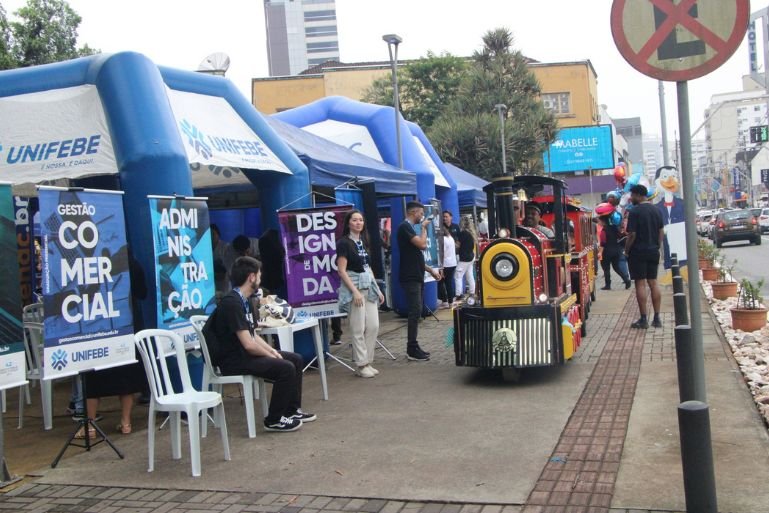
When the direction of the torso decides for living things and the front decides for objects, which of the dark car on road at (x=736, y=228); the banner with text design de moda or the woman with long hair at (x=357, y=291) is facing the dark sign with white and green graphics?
the dark car on road

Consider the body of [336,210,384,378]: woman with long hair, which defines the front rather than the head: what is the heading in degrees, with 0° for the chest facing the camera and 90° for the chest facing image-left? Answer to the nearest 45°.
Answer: approximately 315°

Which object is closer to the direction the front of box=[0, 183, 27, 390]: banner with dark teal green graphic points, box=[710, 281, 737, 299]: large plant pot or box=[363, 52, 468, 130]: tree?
the large plant pot

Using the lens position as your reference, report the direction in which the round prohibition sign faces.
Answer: facing the viewer

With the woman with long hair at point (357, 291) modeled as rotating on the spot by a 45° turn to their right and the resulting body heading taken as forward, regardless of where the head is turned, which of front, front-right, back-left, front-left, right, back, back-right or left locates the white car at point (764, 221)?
back-left

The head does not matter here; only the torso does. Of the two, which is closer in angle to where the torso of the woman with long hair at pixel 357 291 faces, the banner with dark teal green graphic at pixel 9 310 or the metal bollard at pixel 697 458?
the metal bollard

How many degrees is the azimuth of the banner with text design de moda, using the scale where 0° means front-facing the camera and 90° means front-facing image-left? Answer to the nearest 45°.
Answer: approximately 0°

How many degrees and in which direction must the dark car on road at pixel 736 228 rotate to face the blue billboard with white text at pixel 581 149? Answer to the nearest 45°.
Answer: approximately 45° to its left

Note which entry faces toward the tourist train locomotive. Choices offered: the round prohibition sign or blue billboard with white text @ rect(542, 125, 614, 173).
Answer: the blue billboard with white text

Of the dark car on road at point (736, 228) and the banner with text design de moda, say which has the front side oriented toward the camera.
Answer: the banner with text design de moda

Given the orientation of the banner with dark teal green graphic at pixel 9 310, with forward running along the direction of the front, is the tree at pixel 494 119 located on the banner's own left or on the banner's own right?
on the banner's own left

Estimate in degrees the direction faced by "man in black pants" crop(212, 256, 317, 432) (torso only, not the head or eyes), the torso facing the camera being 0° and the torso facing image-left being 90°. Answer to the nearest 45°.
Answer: approximately 270°

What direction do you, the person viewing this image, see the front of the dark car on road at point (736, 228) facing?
facing away from the viewer

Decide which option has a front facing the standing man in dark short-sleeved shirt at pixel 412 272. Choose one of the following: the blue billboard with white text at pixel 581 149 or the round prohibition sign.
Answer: the blue billboard with white text

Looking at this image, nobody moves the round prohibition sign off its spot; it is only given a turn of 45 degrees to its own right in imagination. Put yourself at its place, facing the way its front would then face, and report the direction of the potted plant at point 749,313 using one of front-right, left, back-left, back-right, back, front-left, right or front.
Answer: back-right

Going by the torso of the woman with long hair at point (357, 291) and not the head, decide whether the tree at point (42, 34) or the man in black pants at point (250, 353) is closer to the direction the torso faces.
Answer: the man in black pants
